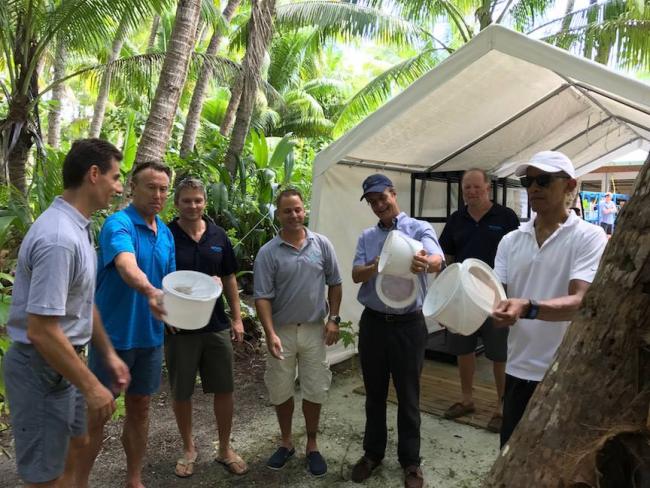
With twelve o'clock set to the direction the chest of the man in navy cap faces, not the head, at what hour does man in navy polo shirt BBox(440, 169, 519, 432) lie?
The man in navy polo shirt is roughly at 7 o'clock from the man in navy cap.

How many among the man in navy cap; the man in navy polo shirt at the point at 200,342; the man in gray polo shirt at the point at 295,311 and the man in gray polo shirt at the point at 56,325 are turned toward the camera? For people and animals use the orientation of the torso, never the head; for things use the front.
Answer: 3

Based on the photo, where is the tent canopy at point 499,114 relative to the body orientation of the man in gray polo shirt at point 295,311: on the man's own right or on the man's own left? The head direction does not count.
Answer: on the man's own left

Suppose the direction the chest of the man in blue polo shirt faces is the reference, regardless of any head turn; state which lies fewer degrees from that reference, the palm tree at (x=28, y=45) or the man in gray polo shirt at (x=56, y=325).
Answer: the man in gray polo shirt

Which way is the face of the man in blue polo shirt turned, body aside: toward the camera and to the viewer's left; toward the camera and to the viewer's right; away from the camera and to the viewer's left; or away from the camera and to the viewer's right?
toward the camera and to the viewer's right

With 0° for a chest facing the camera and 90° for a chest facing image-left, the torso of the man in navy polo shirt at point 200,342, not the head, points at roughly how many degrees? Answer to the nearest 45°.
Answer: approximately 0°

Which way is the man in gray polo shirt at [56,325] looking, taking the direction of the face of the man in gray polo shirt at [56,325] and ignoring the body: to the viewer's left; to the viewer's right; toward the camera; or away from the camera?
to the viewer's right

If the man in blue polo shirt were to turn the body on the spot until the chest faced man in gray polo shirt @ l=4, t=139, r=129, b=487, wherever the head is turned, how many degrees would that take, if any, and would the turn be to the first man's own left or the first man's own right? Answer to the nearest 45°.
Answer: approximately 45° to the first man's own right

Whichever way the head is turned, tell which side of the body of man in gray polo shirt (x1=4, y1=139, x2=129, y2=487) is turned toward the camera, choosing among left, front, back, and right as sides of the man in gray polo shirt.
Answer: right

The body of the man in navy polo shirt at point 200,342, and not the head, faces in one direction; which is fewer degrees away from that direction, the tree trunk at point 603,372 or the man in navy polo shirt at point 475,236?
the tree trunk
